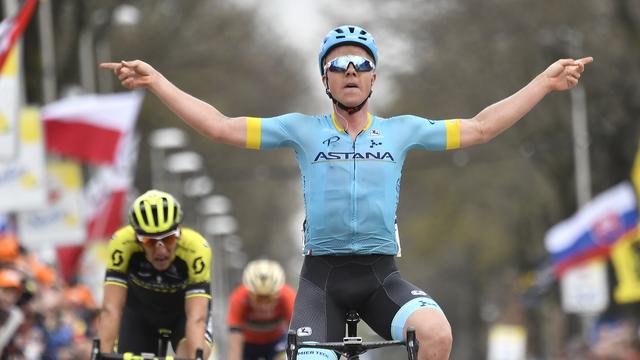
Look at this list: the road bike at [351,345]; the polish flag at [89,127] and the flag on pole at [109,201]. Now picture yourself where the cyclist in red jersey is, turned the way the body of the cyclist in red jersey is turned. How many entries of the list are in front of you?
1

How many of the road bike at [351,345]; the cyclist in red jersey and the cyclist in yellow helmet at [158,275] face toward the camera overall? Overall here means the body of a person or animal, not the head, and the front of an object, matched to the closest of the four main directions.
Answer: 3

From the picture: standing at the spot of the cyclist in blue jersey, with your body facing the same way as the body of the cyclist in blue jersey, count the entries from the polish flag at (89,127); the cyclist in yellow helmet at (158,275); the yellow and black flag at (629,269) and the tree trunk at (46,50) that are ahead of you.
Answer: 0

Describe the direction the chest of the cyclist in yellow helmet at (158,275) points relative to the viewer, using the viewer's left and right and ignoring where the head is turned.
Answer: facing the viewer

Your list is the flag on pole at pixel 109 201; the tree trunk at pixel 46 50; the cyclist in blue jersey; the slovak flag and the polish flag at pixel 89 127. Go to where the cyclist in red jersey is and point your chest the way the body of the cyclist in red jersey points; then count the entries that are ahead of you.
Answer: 1

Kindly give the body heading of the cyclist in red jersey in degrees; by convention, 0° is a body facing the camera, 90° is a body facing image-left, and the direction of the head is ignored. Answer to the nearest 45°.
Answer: approximately 0°

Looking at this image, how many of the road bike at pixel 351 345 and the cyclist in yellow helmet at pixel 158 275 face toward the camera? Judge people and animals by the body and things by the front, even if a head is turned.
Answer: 2

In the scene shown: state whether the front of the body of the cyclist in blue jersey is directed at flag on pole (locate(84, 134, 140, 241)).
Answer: no

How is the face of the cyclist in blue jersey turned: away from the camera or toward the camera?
toward the camera
